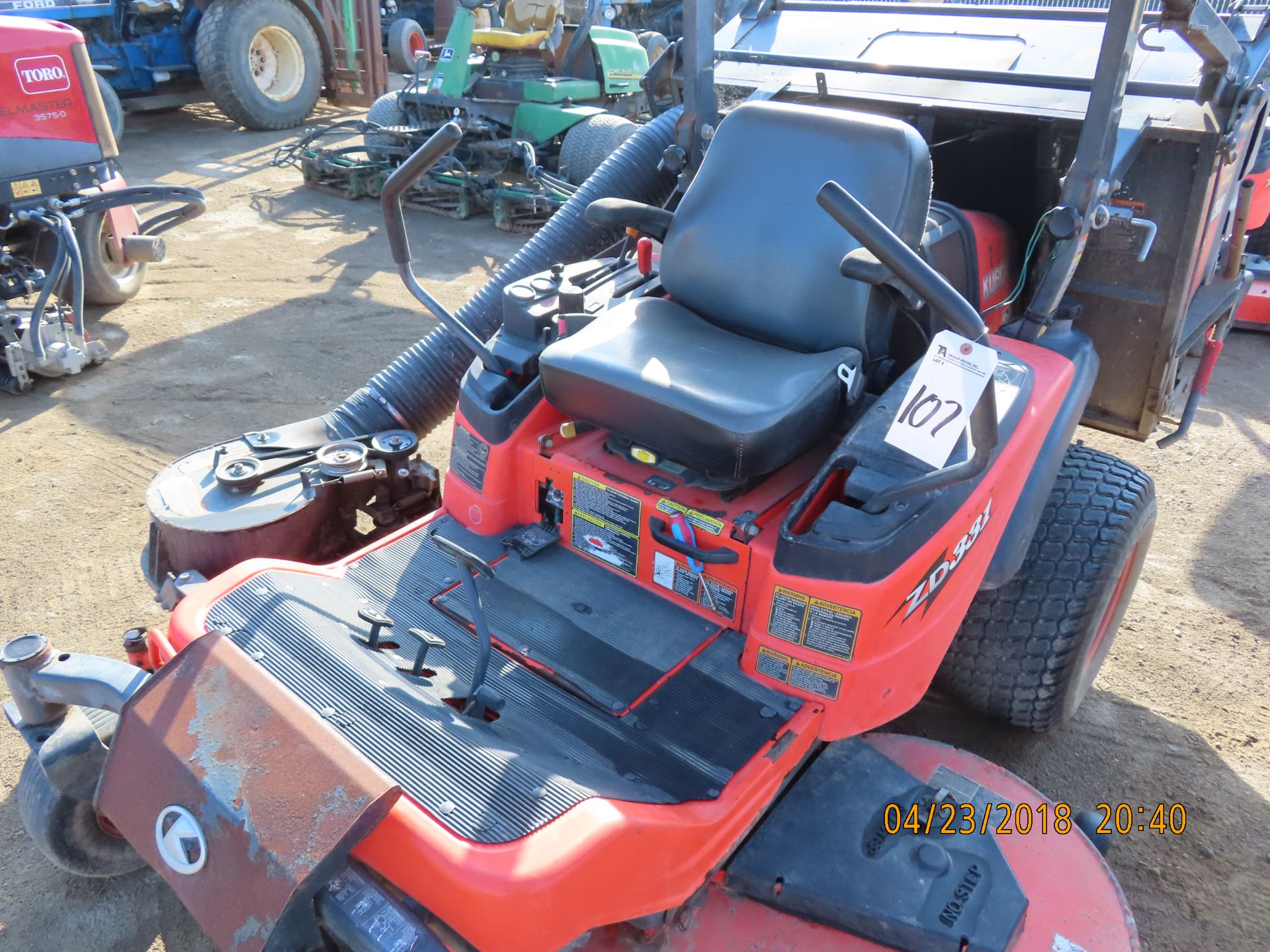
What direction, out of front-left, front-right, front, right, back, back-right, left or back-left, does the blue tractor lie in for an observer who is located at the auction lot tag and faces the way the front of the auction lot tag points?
back-right

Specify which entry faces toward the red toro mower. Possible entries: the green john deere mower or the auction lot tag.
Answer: the green john deere mower

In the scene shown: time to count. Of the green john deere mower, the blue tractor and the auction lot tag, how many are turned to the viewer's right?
0

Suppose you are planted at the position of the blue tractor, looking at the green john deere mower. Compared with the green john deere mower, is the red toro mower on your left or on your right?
right

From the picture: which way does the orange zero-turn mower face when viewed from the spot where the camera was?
facing the viewer and to the left of the viewer

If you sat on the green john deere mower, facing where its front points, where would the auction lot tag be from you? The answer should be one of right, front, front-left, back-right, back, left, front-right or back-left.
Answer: front-left

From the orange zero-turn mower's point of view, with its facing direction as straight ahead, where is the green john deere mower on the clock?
The green john deere mower is roughly at 4 o'clock from the orange zero-turn mower.

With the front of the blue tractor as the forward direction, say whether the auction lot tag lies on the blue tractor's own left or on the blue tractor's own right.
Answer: on the blue tractor's own left

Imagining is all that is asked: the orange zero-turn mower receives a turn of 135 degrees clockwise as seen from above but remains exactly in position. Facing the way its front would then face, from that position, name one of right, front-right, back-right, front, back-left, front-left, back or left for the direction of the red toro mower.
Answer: front-left

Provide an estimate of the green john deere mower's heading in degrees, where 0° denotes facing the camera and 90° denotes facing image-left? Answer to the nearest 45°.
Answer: approximately 45°

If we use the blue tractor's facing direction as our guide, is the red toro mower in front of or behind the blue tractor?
in front

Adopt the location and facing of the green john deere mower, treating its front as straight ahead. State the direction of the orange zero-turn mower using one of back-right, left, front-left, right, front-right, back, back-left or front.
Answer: front-left

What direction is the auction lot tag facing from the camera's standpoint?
toward the camera

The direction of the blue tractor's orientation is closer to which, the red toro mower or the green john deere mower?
the red toro mower

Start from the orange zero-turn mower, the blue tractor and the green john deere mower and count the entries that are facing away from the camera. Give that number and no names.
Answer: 0

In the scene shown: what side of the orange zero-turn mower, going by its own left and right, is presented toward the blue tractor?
right
